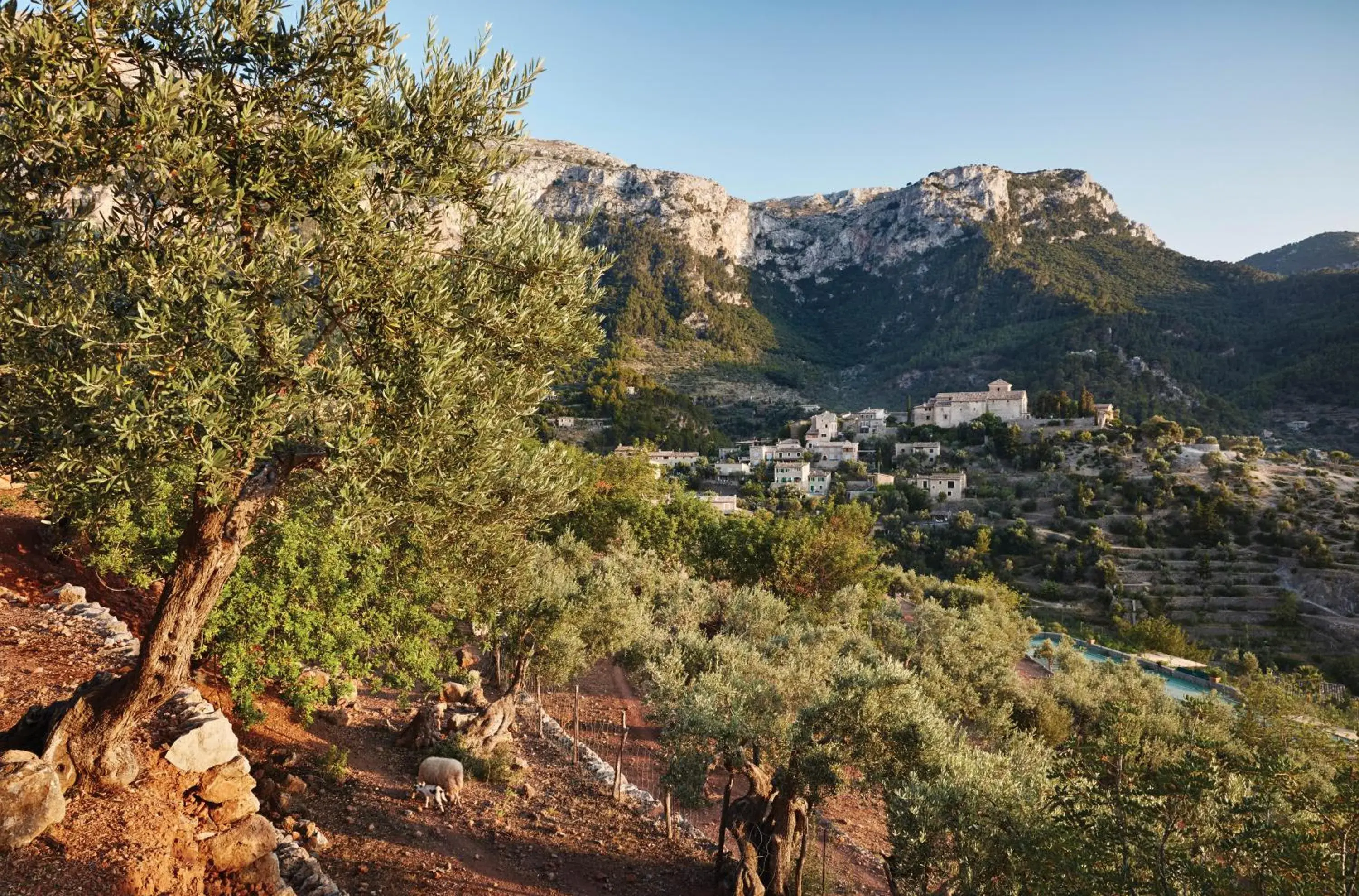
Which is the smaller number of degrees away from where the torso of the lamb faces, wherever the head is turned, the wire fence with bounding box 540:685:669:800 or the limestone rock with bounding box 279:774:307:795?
the limestone rock

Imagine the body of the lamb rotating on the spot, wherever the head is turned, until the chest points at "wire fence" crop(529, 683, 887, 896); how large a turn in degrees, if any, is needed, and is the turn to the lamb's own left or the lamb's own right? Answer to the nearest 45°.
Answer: approximately 135° to the lamb's own right

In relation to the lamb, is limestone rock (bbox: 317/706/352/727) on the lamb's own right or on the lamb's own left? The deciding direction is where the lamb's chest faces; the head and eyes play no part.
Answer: on the lamb's own right

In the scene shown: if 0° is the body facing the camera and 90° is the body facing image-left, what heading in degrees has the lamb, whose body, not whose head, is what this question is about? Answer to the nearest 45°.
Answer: approximately 90°

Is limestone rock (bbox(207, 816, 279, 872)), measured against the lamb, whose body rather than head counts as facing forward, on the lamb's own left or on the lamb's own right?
on the lamb's own left

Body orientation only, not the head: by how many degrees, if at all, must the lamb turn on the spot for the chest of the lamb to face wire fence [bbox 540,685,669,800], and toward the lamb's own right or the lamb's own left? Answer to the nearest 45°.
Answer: approximately 135° to the lamb's own right

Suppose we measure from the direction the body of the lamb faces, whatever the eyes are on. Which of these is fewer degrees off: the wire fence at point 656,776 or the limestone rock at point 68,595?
the limestone rock

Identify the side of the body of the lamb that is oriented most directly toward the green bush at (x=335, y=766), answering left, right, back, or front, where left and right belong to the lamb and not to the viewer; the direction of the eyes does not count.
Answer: front
